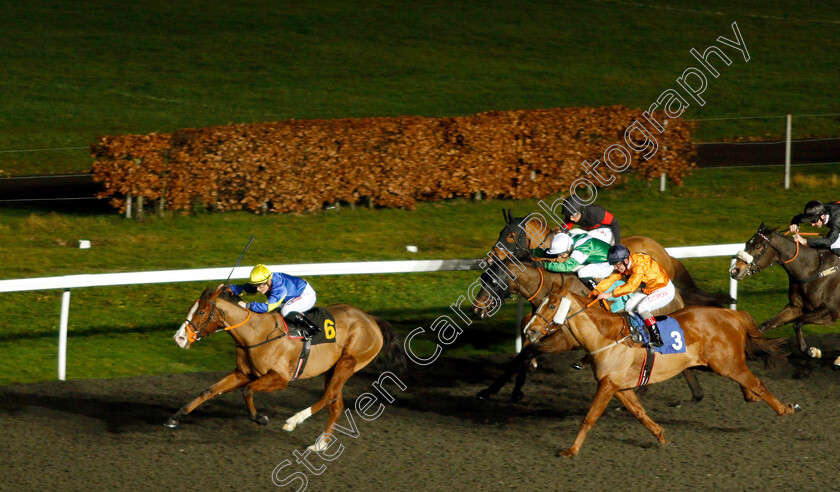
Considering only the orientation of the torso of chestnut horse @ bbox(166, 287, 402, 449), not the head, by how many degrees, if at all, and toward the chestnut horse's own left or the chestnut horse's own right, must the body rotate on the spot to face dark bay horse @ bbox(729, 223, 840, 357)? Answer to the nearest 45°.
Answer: approximately 180°

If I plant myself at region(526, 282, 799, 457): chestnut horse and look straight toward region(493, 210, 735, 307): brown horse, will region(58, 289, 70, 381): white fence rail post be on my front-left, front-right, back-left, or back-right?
front-left

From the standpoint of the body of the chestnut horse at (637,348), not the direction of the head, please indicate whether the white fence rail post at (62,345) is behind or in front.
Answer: in front

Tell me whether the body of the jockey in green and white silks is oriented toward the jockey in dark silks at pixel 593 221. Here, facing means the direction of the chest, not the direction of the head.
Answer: no

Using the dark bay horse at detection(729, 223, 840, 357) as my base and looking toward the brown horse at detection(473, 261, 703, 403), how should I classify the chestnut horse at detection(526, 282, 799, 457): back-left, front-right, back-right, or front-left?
front-left

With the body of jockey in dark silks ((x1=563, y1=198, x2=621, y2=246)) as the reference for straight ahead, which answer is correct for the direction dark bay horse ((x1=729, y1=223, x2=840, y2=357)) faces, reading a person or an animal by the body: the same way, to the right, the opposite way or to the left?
the same way

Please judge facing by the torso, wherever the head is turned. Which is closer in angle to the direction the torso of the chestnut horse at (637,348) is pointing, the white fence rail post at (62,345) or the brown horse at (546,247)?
the white fence rail post

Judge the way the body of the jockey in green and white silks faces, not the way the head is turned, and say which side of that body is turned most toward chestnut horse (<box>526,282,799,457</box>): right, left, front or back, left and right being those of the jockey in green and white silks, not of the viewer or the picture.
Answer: left

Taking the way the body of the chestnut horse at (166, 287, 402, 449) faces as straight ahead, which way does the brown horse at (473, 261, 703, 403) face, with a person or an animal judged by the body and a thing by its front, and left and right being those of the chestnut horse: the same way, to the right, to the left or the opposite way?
the same way

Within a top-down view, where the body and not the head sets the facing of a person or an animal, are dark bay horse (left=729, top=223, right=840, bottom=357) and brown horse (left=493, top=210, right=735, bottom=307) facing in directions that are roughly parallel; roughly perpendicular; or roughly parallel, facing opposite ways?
roughly parallel

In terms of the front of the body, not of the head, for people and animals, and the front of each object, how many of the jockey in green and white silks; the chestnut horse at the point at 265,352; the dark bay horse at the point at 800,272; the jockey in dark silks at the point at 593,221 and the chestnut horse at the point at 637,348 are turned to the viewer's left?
5

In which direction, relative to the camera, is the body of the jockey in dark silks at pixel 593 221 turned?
to the viewer's left

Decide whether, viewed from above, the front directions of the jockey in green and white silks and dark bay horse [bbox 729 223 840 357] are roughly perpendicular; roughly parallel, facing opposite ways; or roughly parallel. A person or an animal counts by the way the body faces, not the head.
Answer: roughly parallel

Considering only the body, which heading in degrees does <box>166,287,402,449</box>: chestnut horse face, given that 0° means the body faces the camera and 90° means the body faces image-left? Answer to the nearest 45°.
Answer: approximately 90°

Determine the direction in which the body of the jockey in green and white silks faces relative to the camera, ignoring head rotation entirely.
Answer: to the viewer's left

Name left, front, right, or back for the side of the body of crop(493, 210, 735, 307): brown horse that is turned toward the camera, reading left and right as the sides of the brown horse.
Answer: left

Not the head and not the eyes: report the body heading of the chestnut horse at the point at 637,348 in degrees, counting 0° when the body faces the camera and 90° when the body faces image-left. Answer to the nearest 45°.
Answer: approximately 90°

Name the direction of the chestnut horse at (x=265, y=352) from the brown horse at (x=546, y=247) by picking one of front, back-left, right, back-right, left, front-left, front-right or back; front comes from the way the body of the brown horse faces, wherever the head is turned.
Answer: front-left

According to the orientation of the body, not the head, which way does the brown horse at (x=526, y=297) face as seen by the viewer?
to the viewer's left
